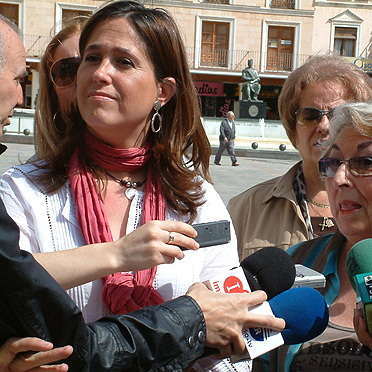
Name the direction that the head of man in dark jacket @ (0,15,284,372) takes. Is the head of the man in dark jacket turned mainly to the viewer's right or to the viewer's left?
to the viewer's right

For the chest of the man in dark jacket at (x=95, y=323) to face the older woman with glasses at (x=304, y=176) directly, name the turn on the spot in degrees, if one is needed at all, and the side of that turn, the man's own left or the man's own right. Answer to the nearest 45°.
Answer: approximately 45° to the man's own left

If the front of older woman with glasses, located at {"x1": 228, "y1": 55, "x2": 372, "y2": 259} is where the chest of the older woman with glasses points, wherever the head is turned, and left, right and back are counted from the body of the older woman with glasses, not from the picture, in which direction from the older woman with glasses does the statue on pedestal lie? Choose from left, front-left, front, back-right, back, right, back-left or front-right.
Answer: back

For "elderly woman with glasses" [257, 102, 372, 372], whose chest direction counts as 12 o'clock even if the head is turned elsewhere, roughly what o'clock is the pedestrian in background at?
The pedestrian in background is roughly at 4 o'clock from the elderly woman with glasses.

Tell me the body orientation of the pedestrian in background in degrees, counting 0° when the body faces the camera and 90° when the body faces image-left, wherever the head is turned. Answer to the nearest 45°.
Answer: approximately 315°

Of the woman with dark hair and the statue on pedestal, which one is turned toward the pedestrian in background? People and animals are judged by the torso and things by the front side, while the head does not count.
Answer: the statue on pedestal

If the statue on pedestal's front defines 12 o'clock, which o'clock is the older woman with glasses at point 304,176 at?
The older woman with glasses is roughly at 12 o'clock from the statue on pedestal.

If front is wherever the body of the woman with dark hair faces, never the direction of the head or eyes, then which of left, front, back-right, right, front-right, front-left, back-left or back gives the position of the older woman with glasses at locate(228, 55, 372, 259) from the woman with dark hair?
back-left

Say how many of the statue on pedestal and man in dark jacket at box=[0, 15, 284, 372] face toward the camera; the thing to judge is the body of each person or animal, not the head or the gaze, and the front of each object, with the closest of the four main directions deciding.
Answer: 1

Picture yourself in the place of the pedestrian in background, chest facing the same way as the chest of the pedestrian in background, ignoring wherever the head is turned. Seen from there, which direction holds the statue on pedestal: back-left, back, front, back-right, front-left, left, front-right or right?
back-left

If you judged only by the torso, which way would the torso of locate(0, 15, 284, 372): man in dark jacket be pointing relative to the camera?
to the viewer's right

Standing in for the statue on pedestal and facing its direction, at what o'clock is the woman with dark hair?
The woman with dark hair is roughly at 12 o'clock from the statue on pedestal.
